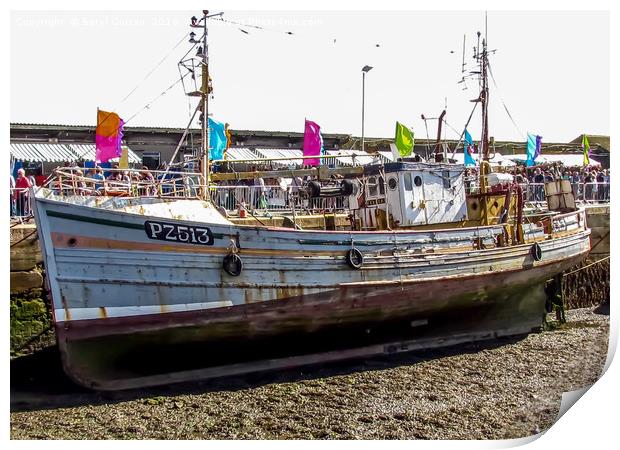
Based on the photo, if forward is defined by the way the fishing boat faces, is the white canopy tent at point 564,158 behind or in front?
behind

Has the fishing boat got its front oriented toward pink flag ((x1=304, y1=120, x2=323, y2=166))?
no

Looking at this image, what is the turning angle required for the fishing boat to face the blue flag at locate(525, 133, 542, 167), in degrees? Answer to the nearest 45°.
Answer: approximately 180°

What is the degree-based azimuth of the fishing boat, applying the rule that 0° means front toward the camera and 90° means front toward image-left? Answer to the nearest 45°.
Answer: approximately 45°

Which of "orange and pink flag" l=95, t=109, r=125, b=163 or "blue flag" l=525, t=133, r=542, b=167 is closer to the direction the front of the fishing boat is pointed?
the orange and pink flag

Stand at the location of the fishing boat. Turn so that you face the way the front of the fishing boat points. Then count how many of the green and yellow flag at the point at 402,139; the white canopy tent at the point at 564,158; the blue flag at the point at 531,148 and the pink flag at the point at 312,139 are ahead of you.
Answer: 0

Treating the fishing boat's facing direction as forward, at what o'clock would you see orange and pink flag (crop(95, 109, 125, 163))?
The orange and pink flag is roughly at 2 o'clock from the fishing boat.

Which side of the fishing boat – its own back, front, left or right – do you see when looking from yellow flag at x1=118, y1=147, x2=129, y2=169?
right

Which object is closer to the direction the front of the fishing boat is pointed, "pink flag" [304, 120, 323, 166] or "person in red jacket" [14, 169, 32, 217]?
the person in red jacket

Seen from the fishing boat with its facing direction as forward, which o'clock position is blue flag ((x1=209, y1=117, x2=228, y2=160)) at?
The blue flag is roughly at 4 o'clock from the fishing boat.

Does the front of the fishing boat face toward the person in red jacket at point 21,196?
no

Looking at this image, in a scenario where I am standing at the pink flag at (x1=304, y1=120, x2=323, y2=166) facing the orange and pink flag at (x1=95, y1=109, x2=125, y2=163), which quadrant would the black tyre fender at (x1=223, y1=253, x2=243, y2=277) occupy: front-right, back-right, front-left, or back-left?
front-left

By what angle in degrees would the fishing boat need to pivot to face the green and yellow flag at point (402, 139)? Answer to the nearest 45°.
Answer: approximately 135° to its right
